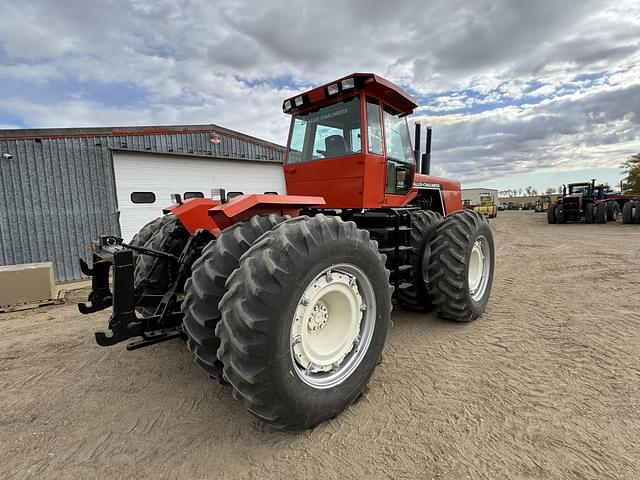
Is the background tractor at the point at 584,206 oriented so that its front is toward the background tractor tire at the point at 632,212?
no

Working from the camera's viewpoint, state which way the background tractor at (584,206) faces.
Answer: facing the viewer and to the left of the viewer

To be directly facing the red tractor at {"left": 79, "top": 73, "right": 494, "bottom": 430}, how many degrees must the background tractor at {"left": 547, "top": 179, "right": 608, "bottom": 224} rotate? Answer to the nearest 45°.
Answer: approximately 45° to its left

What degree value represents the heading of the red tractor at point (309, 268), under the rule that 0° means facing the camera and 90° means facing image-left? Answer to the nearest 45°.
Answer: approximately 225°

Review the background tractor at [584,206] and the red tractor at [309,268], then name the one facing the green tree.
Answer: the red tractor

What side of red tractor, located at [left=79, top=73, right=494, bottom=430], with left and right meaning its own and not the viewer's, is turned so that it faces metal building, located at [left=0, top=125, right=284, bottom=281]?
left

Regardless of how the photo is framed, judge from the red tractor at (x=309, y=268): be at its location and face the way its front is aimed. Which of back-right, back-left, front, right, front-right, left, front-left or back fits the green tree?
front

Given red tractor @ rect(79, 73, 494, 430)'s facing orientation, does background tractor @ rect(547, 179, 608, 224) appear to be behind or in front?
in front

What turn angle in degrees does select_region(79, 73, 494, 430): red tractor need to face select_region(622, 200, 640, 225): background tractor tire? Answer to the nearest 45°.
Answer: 0° — it already faces it

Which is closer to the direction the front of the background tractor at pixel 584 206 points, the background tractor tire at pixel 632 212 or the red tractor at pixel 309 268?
the red tractor

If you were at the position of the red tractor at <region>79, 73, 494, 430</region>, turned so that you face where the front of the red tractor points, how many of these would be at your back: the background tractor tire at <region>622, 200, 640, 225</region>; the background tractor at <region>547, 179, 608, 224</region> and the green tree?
0
